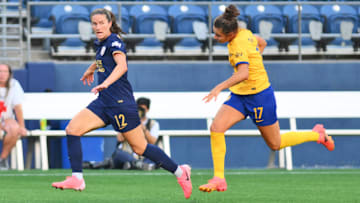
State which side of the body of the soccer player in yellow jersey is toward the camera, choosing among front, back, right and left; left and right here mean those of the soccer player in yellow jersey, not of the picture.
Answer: left

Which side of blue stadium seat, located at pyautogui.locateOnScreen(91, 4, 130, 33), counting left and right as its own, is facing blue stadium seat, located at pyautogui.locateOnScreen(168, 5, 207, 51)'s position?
left

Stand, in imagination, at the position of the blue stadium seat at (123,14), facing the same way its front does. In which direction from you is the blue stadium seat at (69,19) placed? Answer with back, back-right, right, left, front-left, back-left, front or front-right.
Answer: right

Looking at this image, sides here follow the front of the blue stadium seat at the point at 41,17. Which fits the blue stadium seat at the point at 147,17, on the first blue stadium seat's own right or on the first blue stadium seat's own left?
on the first blue stadium seat's own left

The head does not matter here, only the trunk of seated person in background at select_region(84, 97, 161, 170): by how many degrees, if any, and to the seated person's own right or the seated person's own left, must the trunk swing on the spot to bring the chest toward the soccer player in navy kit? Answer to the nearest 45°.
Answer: approximately 45° to the seated person's own left

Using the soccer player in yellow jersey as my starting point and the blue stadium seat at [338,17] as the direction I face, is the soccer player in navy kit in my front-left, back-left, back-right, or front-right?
back-left

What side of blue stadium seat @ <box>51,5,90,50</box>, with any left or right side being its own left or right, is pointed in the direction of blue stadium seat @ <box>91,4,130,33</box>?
left

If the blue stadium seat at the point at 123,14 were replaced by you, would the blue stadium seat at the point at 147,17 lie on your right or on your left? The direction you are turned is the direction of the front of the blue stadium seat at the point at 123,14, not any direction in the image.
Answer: on your left

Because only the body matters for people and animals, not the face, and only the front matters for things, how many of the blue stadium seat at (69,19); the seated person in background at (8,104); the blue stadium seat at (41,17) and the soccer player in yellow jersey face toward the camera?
3

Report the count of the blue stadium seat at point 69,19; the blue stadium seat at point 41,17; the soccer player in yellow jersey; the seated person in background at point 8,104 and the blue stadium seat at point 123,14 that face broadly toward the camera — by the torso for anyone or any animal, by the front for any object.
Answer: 4

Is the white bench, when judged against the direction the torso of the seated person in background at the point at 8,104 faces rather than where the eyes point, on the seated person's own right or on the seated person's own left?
on the seated person's own left
